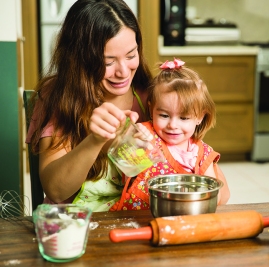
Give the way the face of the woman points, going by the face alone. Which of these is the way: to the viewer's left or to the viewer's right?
to the viewer's right

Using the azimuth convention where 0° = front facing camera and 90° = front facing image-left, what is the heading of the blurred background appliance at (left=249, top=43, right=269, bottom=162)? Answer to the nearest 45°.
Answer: approximately 0°

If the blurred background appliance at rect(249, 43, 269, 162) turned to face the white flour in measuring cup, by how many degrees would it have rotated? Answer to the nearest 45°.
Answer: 0° — it already faces it

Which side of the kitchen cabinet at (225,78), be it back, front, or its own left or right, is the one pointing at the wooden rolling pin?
front

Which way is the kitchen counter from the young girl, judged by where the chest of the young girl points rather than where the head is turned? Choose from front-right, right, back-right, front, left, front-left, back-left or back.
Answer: back

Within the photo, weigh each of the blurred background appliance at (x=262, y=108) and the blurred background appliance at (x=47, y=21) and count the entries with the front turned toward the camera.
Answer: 2

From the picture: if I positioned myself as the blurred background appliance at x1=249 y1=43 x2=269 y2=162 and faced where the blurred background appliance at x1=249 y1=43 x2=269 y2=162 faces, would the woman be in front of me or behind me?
in front

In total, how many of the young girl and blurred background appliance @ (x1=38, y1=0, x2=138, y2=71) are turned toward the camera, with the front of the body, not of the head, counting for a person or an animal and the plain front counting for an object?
2

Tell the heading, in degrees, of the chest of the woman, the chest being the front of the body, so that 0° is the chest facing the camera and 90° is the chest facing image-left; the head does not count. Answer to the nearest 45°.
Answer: approximately 315°

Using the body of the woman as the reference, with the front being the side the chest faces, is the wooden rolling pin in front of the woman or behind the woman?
in front

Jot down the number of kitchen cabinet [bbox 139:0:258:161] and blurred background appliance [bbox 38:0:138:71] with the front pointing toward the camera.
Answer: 2
